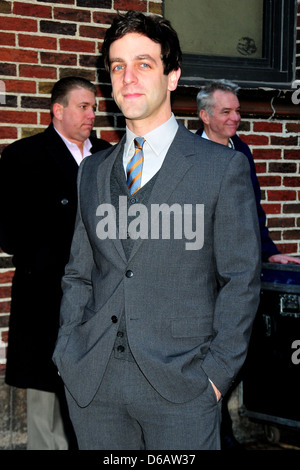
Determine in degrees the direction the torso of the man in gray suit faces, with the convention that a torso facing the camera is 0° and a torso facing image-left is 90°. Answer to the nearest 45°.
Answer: approximately 45°

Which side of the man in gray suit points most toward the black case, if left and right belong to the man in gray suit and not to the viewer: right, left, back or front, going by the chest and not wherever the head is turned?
back
